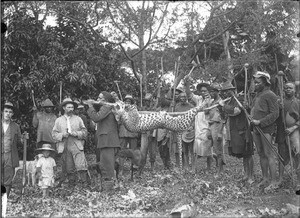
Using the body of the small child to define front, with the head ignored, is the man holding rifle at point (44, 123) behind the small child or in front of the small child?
behind

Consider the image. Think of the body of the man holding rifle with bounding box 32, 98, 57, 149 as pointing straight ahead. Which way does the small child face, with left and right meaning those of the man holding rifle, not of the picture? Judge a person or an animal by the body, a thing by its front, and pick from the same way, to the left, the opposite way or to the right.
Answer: the same way

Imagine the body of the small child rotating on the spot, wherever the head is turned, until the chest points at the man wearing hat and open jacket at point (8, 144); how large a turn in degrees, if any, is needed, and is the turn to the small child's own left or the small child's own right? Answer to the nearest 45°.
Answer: approximately 45° to the small child's own right

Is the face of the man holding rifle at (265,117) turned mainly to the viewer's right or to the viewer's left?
to the viewer's left

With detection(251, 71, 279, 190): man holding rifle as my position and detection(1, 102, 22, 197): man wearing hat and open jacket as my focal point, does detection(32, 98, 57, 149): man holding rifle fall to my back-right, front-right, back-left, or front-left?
front-right

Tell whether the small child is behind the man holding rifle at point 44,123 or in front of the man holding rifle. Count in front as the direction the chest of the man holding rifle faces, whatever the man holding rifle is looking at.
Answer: in front

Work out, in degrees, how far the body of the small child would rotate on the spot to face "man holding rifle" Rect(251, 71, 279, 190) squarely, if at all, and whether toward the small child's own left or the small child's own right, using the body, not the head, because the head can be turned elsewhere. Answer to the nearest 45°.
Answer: approximately 90° to the small child's own left

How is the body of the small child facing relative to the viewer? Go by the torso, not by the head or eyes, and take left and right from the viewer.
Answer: facing the viewer

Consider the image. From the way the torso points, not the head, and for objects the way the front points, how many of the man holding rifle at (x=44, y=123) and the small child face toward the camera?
2

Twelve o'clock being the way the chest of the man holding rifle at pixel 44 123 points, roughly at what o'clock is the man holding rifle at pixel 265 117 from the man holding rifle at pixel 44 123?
the man holding rifle at pixel 265 117 is roughly at 10 o'clock from the man holding rifle at pixel 44 123.

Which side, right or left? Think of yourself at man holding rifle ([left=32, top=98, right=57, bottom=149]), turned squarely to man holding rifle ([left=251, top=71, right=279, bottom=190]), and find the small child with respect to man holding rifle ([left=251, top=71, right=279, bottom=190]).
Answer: right
